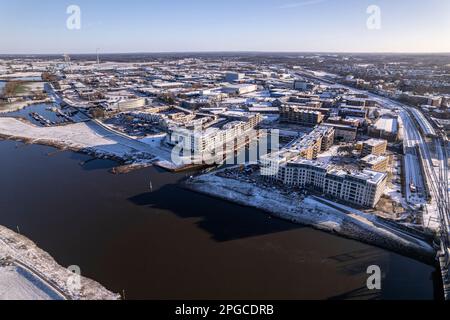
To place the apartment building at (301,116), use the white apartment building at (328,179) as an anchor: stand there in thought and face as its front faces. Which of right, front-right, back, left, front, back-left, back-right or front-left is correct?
back-right

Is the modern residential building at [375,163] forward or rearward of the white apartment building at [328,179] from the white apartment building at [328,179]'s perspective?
rearward

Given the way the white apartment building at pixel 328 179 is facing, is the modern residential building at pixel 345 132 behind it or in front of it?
behind

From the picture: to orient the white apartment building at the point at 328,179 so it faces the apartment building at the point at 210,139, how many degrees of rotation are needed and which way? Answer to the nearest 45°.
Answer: approximately 90° to its right

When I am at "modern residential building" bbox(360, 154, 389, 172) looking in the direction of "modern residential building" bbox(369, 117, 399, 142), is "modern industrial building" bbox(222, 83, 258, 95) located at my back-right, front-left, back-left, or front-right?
front-left

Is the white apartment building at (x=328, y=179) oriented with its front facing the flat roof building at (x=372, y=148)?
no

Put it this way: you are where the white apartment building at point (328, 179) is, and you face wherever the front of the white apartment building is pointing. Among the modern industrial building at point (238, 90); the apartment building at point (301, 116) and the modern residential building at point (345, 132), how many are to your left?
0

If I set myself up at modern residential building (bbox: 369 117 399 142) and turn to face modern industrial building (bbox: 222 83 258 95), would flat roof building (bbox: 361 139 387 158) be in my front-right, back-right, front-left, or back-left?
back-left

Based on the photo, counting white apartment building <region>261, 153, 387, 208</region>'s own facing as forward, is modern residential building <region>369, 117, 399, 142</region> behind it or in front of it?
behind

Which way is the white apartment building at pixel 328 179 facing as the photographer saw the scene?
facing the viewer and to the left of the viewer

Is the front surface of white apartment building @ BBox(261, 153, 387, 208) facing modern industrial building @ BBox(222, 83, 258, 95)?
no
